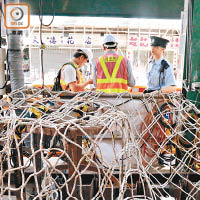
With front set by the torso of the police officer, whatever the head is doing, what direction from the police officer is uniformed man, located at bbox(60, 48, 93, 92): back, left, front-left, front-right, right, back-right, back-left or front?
front-right

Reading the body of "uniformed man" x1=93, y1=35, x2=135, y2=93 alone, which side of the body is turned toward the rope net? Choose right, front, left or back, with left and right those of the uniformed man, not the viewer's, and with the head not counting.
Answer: back

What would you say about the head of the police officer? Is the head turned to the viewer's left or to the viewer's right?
to the viewer's left

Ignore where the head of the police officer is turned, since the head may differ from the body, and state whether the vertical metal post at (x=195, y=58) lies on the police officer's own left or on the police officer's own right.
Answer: on the police officer's own left

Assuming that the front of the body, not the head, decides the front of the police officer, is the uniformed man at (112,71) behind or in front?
in front

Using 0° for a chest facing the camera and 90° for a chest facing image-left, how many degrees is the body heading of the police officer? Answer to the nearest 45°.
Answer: approximately 45°

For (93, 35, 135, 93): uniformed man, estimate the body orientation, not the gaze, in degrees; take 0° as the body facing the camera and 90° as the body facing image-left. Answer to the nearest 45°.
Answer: approximately 180°

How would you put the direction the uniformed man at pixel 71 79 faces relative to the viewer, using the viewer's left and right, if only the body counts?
facing to the right of the viewer

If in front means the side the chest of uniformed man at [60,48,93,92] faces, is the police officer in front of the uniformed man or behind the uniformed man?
in front

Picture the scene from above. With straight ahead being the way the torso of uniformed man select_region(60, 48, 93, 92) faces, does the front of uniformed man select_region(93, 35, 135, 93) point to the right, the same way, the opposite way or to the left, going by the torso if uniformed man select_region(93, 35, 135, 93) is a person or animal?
to the left

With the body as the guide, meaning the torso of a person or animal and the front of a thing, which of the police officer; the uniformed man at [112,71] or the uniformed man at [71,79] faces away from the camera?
the uniformed man at [112,71]
